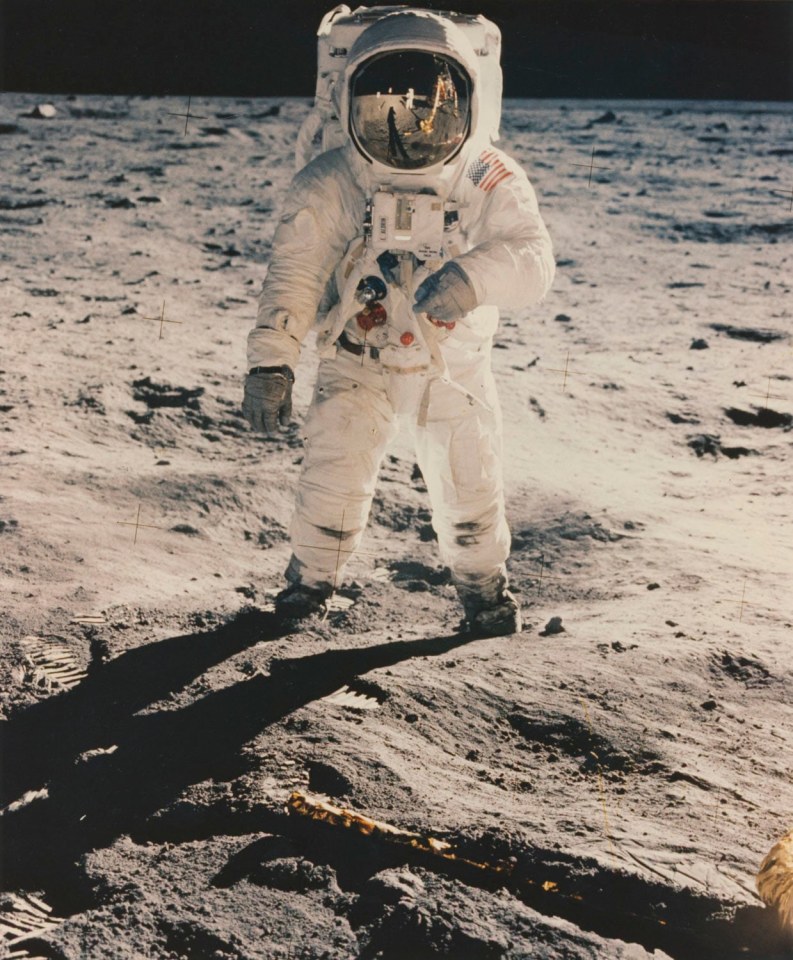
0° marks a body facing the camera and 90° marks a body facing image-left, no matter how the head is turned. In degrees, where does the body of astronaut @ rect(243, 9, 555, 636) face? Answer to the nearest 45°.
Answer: approximately 0°

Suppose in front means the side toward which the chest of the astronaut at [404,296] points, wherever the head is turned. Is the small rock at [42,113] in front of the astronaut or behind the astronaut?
behind
